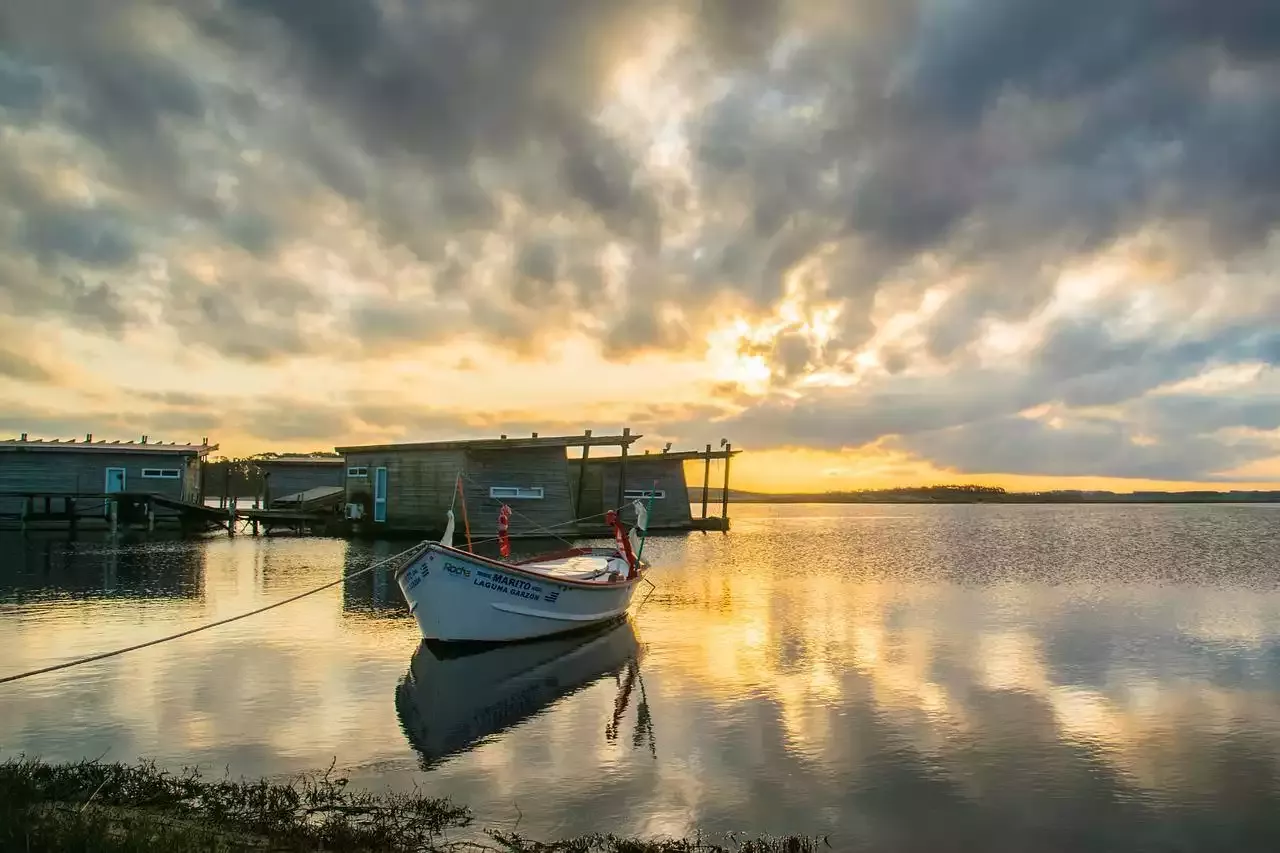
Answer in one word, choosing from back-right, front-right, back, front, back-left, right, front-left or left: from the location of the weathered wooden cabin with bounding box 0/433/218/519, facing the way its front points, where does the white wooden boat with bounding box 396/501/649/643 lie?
front

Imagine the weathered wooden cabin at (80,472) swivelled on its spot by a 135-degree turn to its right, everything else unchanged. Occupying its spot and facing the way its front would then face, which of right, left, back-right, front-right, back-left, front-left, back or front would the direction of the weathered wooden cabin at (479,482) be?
back

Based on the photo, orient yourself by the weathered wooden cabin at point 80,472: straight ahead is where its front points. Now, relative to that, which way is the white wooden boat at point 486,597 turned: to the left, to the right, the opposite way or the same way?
to the right

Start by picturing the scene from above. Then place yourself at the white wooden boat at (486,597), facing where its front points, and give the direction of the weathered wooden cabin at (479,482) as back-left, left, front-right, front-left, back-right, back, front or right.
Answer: back-right

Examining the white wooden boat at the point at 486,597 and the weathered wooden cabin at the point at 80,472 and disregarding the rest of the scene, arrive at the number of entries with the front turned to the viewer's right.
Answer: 0

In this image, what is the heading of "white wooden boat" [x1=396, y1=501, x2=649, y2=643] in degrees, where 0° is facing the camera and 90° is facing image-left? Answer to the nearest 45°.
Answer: approximately 45°

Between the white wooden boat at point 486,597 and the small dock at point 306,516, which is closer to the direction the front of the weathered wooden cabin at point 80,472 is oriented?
the white wooden boat

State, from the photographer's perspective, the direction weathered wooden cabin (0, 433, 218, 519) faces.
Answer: facing the viewer
